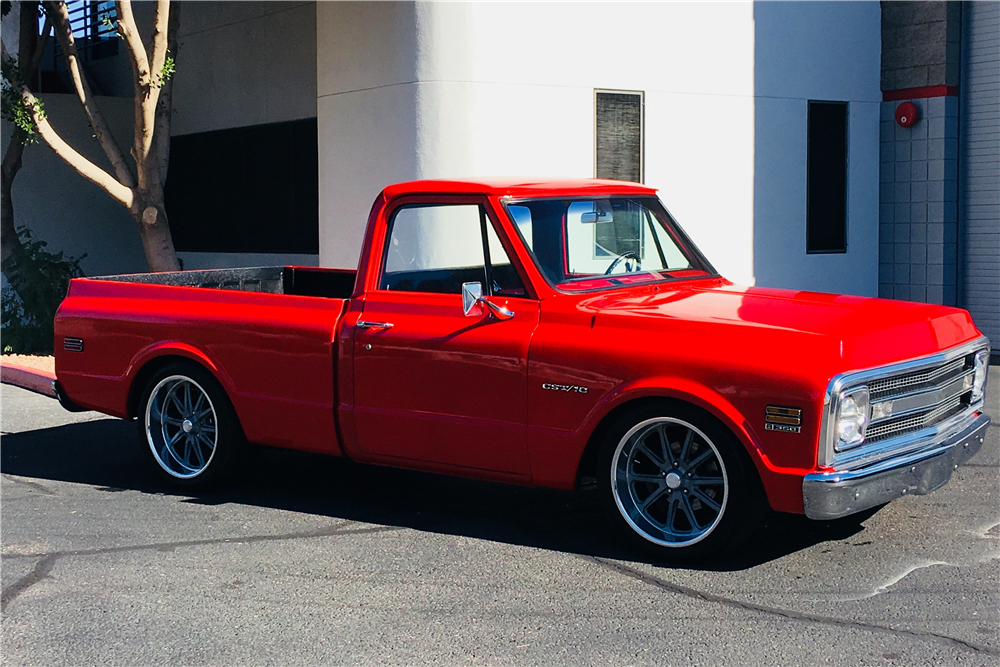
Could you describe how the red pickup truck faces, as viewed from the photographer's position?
facing the viewer and to the right of the viewer

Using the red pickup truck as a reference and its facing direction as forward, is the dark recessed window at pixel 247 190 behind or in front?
behind

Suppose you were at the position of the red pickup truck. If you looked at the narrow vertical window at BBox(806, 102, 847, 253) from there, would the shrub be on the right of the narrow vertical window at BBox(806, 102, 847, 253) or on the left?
left

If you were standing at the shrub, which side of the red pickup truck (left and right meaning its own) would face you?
back

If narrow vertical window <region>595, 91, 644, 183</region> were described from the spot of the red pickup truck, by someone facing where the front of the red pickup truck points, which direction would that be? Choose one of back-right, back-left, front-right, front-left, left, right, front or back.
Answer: back-left

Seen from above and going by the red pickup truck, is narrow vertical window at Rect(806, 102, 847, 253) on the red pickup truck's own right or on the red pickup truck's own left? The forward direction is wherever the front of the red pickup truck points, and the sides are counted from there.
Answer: on the red pickup truck's own left

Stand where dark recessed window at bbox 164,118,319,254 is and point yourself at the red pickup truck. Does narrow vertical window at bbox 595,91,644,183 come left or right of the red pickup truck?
left
